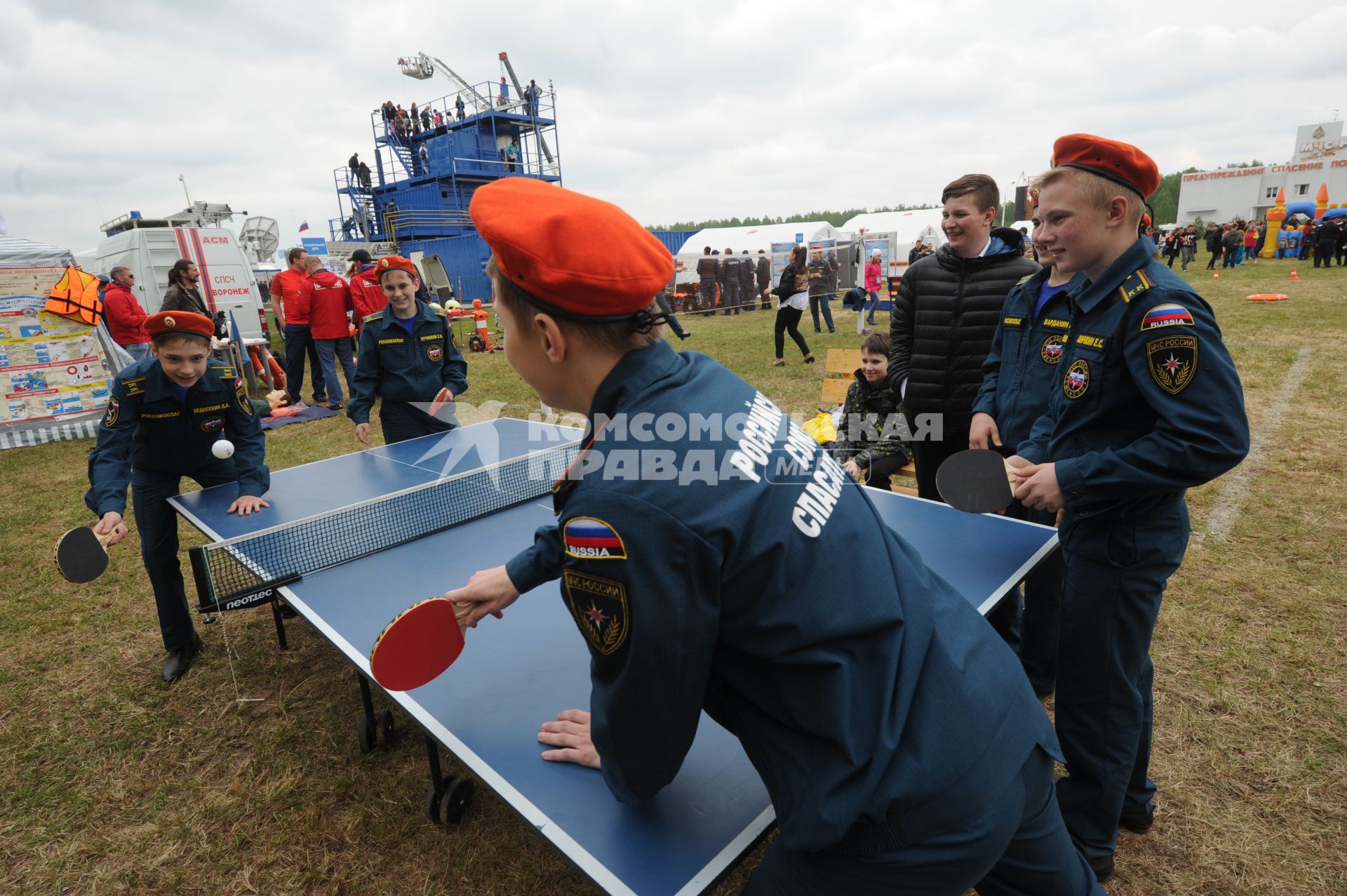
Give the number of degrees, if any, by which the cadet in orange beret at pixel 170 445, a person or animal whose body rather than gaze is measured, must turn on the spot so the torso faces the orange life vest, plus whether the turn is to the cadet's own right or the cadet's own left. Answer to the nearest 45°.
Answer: approximately 180°

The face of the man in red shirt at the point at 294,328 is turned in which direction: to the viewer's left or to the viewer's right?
to the viewer's right

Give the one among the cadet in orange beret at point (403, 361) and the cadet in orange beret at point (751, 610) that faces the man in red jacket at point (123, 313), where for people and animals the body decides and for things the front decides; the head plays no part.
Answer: the cadet in orange beret at point (751, 610)

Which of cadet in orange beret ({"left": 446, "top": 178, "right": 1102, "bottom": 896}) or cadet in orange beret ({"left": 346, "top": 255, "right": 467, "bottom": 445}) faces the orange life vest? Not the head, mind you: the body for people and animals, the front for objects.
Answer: cadet in orange beret ({"left": 446, "top": 178, "right": 1102, "bottom": 896})

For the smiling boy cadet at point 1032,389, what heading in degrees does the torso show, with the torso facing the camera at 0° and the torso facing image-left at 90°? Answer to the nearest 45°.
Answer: approximately 45°

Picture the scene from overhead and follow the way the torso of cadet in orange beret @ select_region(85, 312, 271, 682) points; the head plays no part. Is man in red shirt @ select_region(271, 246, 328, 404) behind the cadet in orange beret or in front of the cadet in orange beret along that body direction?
behind

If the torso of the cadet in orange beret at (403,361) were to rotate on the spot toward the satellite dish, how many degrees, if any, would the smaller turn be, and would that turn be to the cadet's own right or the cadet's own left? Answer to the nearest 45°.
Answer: approximately 180°

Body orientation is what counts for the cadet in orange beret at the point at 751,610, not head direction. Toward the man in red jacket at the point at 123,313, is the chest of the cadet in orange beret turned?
yes

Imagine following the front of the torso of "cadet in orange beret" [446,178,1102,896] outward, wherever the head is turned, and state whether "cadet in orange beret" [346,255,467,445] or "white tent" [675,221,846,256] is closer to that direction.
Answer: the cadet in orange beret

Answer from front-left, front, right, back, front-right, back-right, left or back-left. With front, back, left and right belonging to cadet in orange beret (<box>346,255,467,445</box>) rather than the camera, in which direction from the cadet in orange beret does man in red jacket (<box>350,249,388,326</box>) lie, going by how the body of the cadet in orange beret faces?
back

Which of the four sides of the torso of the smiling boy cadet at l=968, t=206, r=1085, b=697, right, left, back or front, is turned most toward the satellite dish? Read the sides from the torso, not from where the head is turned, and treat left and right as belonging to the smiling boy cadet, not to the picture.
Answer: right

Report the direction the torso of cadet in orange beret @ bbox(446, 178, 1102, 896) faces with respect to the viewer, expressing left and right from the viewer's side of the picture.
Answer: facing away from the viewer and to the left of the viewer
